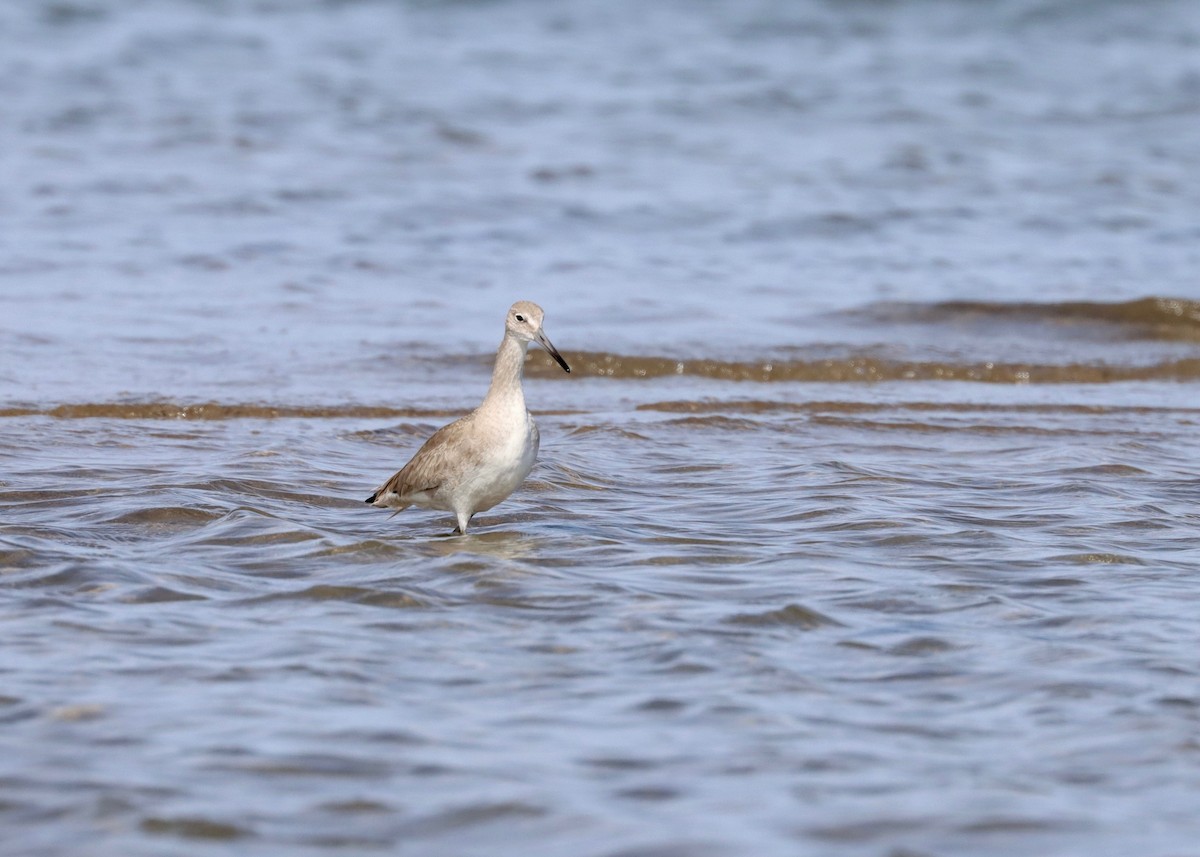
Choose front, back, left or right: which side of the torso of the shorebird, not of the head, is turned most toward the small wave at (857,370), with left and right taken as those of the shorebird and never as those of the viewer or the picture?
left

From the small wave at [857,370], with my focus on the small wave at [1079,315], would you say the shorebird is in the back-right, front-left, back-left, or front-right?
back-right

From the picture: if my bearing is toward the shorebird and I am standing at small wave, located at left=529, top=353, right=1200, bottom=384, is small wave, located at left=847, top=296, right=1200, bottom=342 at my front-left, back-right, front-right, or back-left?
back-left

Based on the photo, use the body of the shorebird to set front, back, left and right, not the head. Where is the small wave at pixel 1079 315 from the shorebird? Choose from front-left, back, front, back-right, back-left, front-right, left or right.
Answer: left

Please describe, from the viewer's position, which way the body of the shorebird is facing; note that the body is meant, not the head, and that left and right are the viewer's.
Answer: facing the viewer and to the right of the viewer
